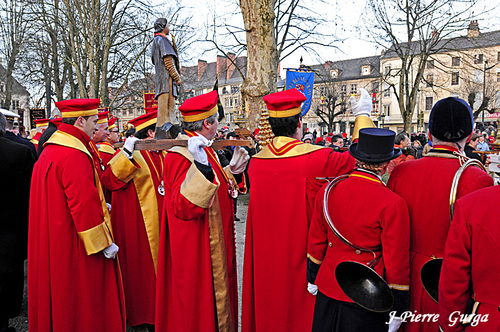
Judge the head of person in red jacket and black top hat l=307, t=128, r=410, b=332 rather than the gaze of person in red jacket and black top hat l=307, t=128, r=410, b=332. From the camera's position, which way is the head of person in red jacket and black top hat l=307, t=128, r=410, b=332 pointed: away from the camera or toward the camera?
away from the camera

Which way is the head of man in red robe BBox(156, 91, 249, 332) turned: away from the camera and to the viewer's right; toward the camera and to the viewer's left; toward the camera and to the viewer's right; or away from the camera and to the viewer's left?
away from the camera and to the viewer's right

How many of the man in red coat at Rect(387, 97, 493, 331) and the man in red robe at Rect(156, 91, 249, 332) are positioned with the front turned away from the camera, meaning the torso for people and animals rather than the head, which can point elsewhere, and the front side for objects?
1

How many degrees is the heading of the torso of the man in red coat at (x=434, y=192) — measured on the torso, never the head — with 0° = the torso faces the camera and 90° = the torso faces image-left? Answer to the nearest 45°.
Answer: approximately 180°

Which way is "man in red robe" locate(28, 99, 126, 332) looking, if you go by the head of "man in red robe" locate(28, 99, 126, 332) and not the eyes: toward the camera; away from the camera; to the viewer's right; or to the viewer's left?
to the viewer's right

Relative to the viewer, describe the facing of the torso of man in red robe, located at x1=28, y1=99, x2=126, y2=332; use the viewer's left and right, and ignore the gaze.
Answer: facing away from the viewer and to the right of the viewer
